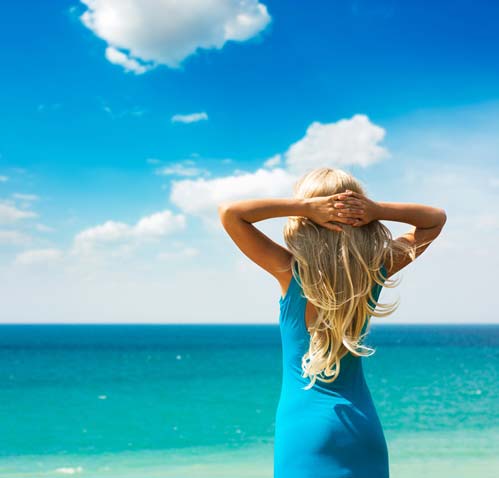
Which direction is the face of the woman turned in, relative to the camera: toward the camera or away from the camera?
away from the camera

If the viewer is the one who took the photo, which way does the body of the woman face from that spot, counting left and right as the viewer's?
facing away from the viewer
